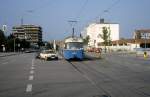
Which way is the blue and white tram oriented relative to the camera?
toward the camera
